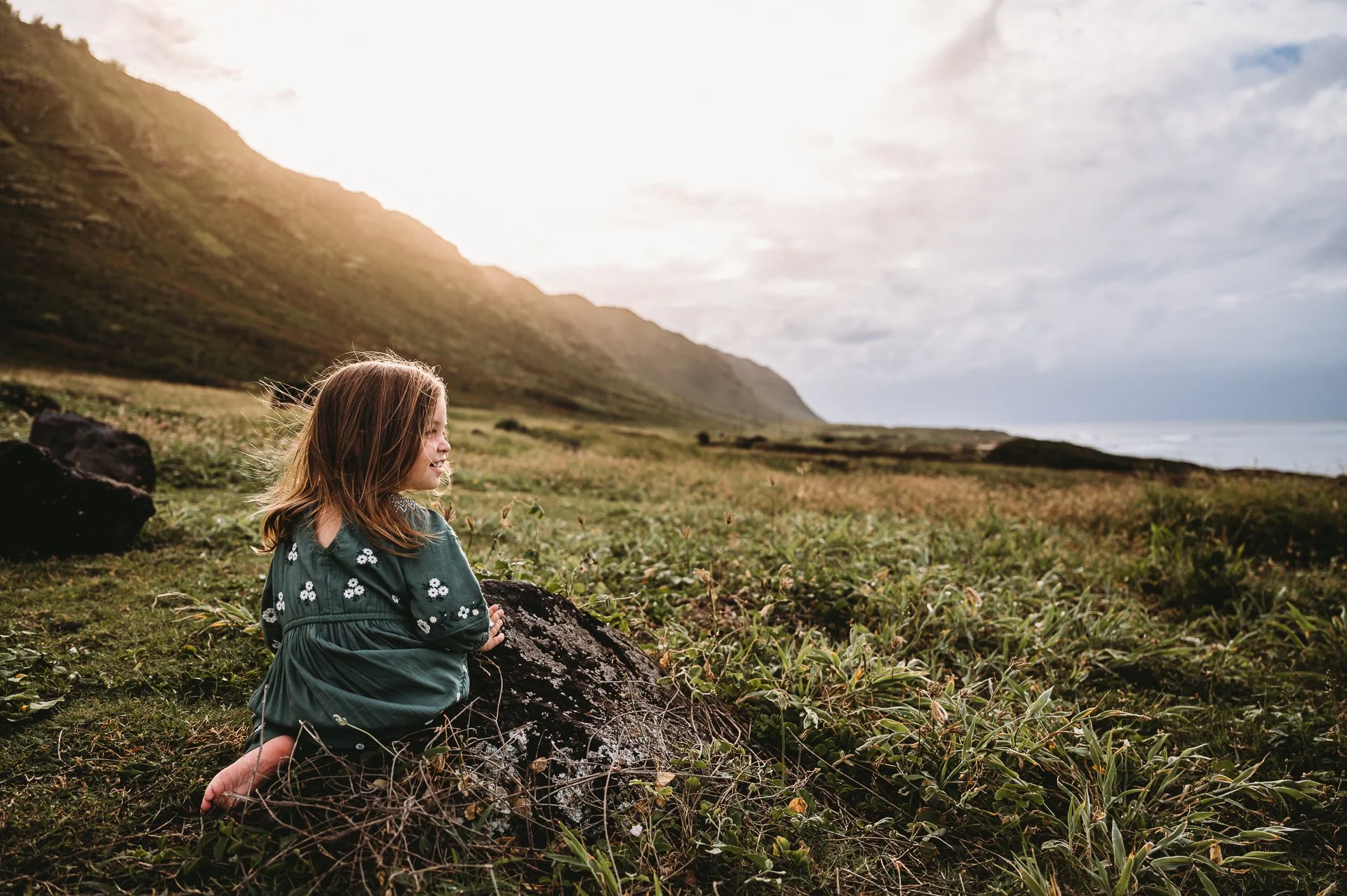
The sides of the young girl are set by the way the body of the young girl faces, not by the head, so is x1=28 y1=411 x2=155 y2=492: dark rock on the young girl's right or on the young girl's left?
on the young girl's left

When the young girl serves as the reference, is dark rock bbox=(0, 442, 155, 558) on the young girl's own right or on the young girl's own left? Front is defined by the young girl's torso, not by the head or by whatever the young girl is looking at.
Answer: on the young girl's own left

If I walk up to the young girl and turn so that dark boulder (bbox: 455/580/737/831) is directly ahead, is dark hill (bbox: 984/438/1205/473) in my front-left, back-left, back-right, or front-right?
front-left

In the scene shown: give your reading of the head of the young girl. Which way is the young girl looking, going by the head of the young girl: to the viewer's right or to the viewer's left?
to the viewer's right

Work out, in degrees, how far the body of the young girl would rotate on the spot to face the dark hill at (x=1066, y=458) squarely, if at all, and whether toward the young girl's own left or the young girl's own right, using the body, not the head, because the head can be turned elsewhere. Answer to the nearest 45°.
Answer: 0° — they already face it

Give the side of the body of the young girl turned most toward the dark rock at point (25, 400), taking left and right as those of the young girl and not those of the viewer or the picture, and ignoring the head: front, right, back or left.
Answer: left

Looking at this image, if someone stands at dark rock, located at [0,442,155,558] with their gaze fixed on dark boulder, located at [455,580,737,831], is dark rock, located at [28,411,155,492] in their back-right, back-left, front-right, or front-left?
back-left

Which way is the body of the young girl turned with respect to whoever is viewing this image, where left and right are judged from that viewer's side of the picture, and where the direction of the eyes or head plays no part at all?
facing away from the viewer and to the right of the viewer
